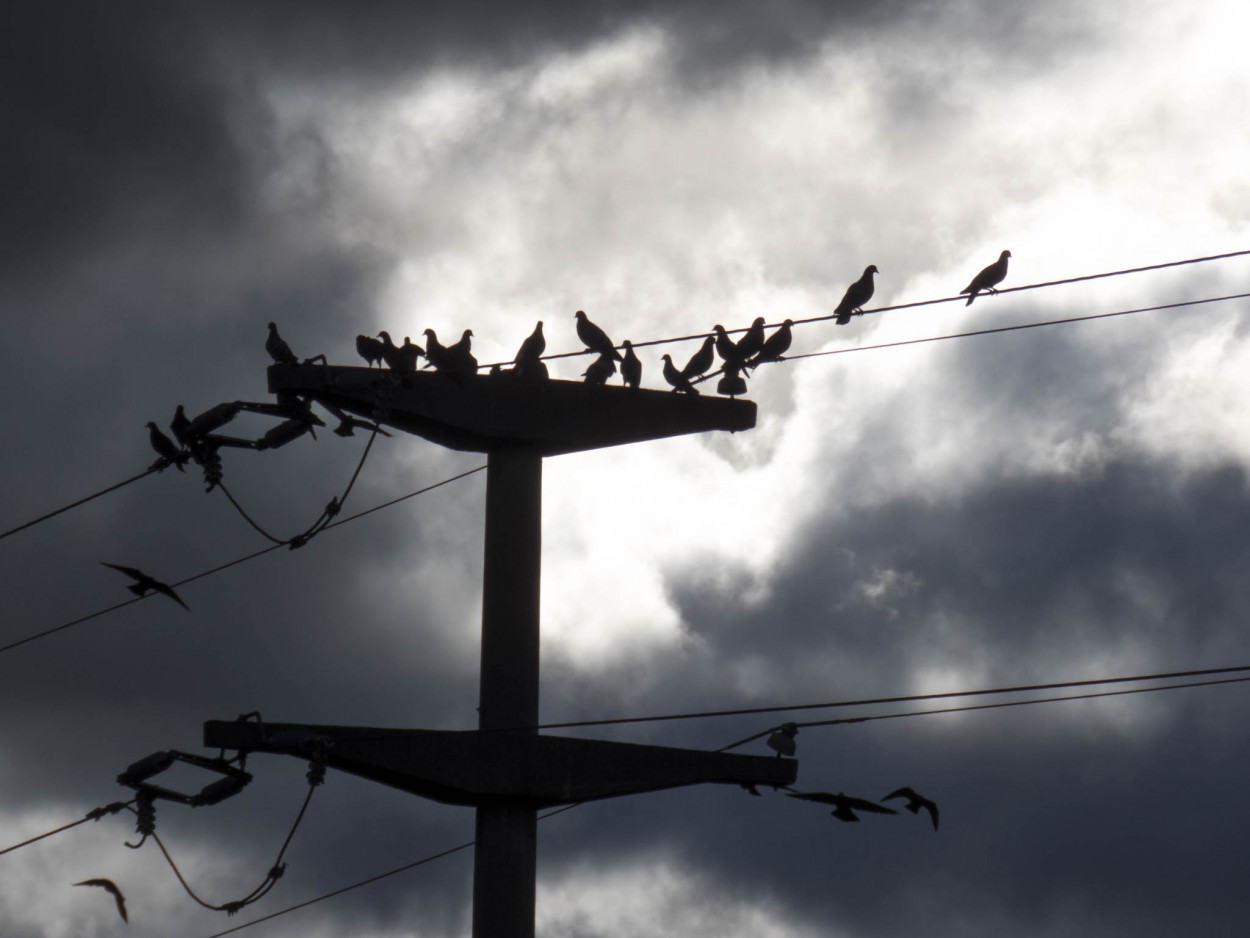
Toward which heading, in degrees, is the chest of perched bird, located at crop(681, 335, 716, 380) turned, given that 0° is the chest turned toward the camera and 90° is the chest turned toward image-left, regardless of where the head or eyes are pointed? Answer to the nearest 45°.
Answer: approximately 270°

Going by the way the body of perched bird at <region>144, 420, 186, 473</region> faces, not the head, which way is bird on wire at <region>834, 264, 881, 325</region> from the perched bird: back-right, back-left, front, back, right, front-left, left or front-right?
back

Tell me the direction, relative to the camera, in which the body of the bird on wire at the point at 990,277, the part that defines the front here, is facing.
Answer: to the viewer's right

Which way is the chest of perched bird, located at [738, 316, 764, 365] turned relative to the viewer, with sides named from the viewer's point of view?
facing to the right of the viewer

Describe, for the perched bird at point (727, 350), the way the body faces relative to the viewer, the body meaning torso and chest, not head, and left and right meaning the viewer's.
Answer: facing to the left of the viewer

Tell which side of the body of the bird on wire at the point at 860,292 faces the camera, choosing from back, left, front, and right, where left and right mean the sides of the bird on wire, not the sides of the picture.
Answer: right

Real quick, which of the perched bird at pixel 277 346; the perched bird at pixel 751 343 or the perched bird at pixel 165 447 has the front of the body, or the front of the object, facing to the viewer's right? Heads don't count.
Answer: the perched bird at pixel 751 343

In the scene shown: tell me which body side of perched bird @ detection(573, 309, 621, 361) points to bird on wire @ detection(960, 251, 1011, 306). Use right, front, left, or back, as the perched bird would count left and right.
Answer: back

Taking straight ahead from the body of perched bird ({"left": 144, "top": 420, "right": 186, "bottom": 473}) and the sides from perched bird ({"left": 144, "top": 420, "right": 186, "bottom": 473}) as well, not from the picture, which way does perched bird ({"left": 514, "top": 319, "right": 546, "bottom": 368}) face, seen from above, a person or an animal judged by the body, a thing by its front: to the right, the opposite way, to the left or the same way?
the opposite way

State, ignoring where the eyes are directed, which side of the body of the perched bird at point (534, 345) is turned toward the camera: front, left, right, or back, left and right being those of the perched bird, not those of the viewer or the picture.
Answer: right

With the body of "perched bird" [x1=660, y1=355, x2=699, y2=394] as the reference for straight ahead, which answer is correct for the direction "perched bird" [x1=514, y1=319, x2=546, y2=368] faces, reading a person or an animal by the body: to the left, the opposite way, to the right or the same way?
the opposite way

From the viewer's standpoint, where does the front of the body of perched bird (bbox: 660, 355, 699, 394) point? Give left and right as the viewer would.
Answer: facing to the left of the viewer
